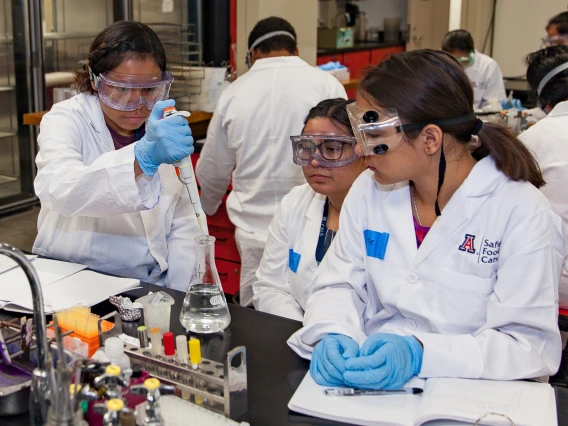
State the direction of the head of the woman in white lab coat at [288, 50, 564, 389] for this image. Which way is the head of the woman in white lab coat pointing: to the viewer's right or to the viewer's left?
to the viewer's left

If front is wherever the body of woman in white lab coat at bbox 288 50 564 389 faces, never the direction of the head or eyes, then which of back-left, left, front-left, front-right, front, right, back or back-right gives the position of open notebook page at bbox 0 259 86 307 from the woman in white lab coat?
front-right

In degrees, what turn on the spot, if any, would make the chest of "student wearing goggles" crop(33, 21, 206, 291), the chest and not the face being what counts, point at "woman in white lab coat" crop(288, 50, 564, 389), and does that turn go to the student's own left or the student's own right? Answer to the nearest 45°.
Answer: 0° — they already face them

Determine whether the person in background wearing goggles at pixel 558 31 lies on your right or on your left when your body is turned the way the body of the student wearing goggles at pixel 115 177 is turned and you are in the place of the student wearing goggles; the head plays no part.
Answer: on your left

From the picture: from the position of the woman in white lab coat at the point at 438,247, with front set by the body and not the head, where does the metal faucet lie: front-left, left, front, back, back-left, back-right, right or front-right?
front

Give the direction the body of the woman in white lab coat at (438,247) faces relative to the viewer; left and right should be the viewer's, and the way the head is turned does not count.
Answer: facing the viewer and to the left of the viewer

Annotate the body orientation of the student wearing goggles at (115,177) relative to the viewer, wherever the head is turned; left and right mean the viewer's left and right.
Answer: facing the viewer and to the right of the viewer

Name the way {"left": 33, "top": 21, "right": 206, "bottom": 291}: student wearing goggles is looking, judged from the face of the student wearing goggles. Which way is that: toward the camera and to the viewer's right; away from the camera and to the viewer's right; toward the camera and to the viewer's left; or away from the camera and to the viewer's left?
toward the camera and to the viewer's right

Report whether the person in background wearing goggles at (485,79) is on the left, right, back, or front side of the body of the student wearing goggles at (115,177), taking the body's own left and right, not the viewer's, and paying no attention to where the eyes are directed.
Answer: left
